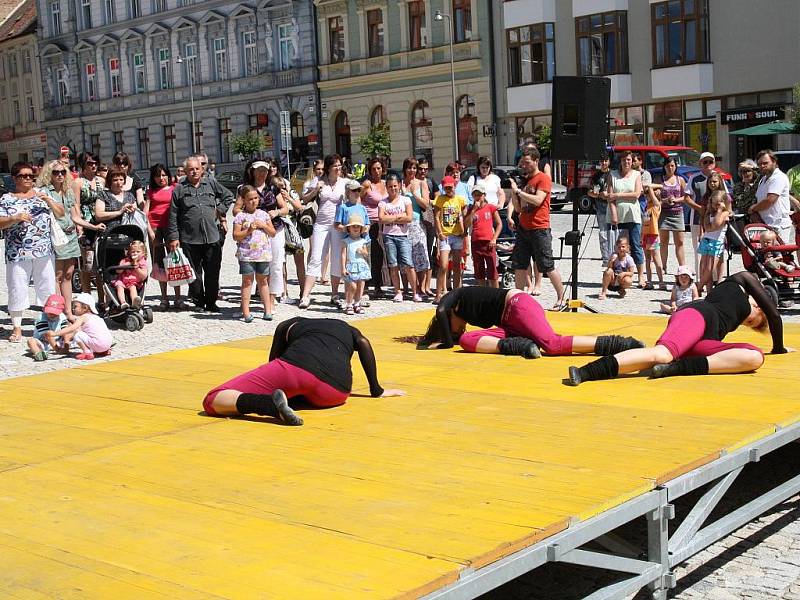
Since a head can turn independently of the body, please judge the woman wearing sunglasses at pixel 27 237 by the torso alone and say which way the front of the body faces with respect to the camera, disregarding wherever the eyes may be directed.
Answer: toward the camera

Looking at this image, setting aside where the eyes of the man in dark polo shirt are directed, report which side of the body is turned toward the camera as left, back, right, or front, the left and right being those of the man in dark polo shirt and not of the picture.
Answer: front

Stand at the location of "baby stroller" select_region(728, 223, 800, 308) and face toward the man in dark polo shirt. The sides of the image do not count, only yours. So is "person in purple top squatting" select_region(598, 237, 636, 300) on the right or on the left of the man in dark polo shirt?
right

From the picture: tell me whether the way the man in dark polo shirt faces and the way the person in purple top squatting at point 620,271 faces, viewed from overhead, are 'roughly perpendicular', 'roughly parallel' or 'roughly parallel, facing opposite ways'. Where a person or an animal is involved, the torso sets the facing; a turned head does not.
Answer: roughly parallel

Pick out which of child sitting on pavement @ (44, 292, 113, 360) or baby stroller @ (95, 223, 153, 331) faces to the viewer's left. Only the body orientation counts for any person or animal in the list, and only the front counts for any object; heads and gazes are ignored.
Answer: the child sitting on pavement

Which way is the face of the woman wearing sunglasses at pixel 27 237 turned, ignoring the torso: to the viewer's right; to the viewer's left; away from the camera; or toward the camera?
toward the camera

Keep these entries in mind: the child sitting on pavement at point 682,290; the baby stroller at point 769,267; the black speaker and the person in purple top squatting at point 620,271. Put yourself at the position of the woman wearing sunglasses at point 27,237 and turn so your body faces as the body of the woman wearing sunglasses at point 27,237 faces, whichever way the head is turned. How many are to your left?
4

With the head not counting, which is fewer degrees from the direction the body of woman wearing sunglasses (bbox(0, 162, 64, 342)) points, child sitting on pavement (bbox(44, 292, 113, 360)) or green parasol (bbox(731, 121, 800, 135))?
the child sitting on pavement

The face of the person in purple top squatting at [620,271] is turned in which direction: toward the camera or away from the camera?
toward the camera

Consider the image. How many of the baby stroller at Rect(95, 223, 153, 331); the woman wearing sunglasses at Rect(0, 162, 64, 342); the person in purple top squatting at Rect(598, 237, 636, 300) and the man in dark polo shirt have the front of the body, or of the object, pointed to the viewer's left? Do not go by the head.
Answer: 0

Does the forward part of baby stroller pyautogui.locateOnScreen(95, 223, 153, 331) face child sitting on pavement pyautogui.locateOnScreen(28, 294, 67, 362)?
no

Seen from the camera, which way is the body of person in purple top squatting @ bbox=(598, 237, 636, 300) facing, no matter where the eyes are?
toward the camera

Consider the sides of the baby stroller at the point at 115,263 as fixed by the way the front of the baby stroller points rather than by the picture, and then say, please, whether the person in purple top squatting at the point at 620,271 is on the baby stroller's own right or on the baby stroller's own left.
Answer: on the baby stroller's own left

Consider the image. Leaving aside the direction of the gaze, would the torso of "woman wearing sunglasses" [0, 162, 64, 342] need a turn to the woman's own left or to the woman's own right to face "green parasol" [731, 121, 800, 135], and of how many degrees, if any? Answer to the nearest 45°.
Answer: approximately 135° to the woman's own left

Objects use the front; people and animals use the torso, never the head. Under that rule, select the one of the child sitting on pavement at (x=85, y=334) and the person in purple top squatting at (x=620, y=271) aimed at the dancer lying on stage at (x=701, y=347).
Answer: the person in purple top squatting at (x=620, y=271)

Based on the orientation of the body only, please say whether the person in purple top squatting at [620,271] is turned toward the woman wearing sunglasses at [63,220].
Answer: no

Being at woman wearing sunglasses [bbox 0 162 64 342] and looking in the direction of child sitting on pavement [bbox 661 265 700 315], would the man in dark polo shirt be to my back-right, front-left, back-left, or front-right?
front-left
